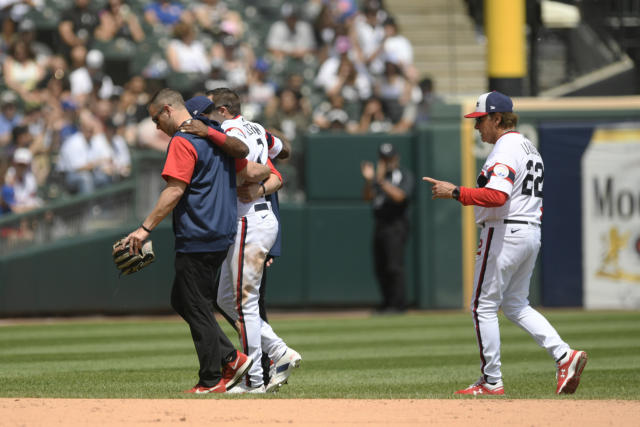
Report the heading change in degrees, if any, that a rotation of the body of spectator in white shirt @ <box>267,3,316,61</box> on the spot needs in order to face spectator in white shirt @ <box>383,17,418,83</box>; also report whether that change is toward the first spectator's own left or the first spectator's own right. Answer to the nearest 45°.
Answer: approximately 90° to the first spectator's own left

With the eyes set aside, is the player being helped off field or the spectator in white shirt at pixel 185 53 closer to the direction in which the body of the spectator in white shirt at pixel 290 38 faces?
the player being helped off field

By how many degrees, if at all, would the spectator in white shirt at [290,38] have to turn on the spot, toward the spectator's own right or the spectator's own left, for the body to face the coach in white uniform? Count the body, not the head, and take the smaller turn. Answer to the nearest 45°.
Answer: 0° — they already face them

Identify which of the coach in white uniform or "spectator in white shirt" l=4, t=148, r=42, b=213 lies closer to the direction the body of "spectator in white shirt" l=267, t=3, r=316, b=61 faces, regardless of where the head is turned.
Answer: the coach in white uniform

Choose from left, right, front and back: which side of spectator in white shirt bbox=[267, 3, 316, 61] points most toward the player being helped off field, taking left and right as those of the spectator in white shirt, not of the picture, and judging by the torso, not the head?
front

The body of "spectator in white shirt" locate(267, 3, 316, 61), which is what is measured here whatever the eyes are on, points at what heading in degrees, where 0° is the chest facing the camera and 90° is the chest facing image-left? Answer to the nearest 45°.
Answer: approximately 0°

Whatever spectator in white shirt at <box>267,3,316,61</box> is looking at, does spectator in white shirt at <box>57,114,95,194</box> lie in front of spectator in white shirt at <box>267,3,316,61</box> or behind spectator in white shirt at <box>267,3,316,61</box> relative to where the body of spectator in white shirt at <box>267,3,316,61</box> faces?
in front

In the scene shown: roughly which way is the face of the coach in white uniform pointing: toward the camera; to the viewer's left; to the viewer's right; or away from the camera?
to the viewer's left

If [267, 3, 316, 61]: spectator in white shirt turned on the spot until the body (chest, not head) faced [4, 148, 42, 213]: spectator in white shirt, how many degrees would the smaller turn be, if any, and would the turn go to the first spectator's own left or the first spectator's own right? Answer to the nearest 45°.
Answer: approximately 45° to the first spectator's own right
